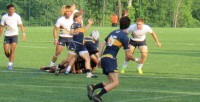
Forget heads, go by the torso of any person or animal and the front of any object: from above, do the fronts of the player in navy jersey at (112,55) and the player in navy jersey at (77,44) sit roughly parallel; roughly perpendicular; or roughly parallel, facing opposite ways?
roughly perpendicular

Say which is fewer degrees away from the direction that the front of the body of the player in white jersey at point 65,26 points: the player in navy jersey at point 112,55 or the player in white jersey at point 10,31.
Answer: the player in navy jersey

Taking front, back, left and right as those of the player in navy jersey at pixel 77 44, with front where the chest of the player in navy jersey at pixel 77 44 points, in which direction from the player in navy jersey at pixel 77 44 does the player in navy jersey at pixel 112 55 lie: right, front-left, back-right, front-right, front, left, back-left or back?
front-right

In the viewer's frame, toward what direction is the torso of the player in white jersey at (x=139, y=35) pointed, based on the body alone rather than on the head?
toward the camera

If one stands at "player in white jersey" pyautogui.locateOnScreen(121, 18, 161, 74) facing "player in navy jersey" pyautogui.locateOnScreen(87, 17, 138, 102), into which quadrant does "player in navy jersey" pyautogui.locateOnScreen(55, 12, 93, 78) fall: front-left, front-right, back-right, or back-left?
front-right

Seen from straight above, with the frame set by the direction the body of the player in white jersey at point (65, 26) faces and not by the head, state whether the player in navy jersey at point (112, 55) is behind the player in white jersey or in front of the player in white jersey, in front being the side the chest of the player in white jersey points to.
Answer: in front

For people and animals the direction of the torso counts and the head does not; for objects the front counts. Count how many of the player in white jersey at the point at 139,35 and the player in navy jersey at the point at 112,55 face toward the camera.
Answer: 1

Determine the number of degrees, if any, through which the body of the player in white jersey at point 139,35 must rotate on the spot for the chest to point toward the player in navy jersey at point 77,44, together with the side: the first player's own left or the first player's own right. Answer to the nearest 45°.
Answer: approximately 45° to the first player's own right
